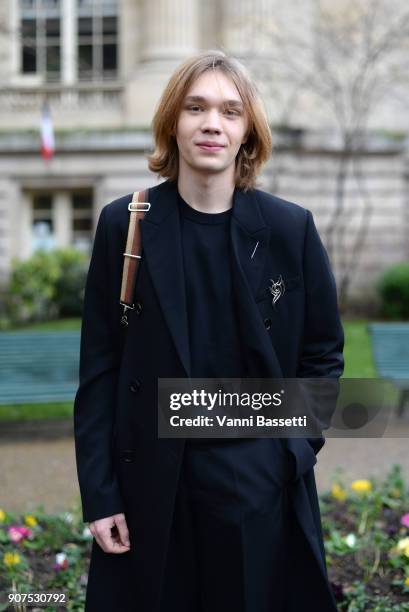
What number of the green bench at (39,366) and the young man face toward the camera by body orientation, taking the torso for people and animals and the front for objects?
2

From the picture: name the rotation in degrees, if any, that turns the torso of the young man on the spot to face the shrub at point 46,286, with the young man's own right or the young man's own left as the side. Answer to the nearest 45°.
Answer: approximately 180°

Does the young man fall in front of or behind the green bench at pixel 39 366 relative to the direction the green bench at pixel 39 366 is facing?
in front

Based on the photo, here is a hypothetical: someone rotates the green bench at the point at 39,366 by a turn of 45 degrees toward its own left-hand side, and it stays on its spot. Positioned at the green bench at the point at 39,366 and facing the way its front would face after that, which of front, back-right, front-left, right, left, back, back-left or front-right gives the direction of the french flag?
back-left

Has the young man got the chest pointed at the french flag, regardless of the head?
no

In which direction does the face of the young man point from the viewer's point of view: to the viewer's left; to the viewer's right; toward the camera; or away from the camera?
toward the camera

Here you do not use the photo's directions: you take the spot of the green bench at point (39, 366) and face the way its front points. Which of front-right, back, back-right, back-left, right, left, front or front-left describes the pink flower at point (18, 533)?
front

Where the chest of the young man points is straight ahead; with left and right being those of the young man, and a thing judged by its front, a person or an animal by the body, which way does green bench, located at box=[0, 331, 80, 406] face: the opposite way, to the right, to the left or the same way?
the same way

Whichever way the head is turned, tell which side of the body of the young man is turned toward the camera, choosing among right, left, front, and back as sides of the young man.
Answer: front

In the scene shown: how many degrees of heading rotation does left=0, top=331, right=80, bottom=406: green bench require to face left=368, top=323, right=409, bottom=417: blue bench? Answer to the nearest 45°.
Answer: approximately 90° to its left

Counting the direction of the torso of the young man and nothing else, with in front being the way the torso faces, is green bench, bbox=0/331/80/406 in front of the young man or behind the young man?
behind

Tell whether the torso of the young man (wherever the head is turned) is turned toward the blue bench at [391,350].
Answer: no

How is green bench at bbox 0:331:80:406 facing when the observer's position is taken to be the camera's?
facing the viewer

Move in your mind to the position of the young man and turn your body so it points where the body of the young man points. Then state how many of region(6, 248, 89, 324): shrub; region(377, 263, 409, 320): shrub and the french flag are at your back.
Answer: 3

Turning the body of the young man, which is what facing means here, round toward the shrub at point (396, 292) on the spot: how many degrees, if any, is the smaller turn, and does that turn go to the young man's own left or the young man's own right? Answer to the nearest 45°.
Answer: approximately 180°

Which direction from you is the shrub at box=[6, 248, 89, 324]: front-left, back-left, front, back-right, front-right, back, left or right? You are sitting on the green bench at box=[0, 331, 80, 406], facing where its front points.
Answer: back
